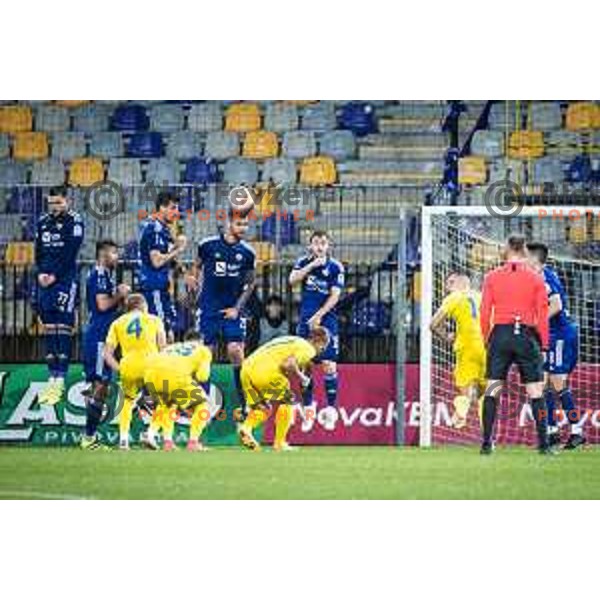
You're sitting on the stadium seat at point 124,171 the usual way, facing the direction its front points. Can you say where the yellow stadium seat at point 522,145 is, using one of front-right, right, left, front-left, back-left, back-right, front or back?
left

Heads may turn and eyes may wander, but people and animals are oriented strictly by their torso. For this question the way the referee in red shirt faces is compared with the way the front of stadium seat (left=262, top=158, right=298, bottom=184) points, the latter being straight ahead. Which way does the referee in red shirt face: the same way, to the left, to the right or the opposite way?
the opposite way

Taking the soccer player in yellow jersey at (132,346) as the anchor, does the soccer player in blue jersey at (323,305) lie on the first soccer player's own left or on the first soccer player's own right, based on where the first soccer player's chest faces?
on the first soccer player's own right

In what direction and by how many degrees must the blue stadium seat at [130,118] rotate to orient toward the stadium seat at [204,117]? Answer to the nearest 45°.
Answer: approximately 90° to its left

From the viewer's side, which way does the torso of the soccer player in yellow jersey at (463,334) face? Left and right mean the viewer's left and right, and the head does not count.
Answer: facing away from the viewer and to the left of the viewer

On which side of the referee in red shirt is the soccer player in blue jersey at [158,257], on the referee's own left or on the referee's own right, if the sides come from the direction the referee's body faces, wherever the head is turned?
on the referee's own left
